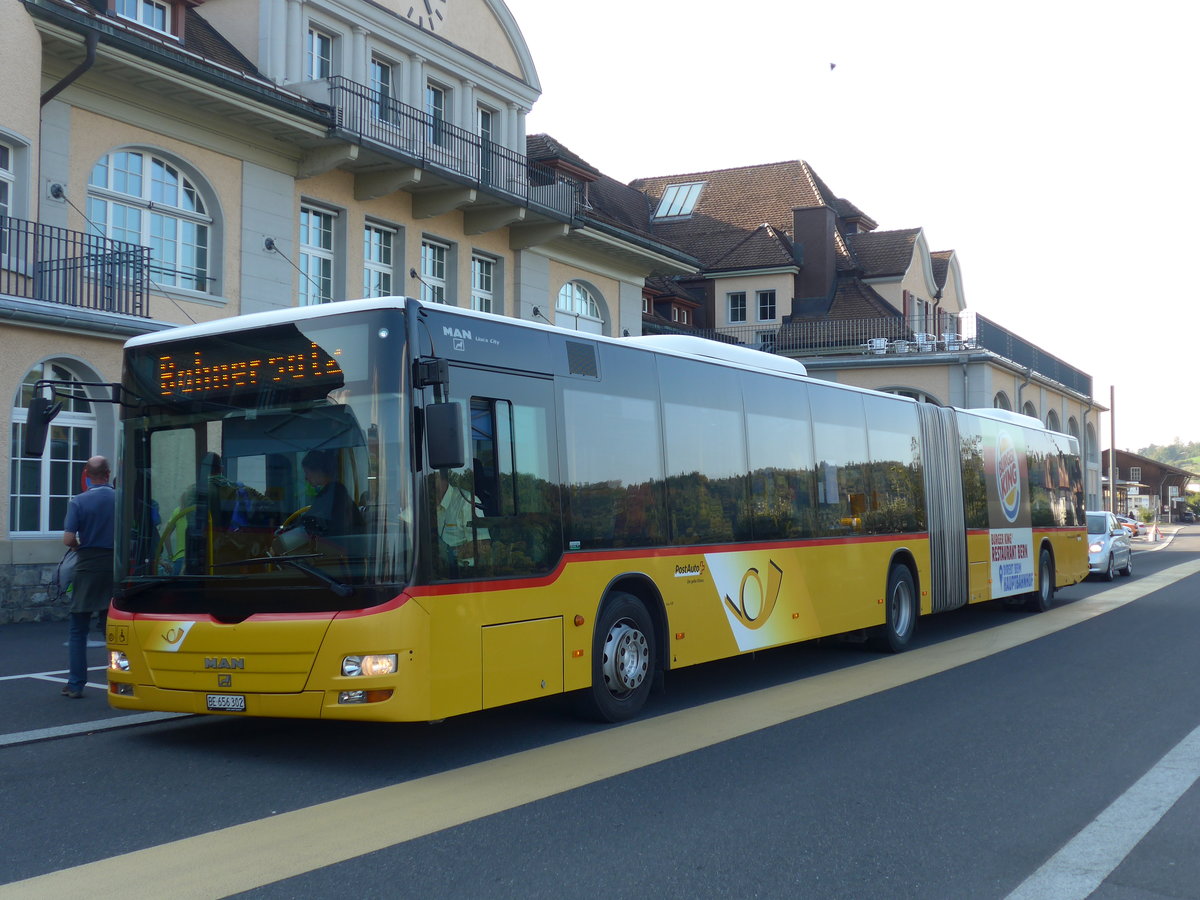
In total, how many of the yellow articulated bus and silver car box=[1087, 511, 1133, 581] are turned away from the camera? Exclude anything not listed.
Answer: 0

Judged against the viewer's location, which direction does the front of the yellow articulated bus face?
facing the viewer and to the left of the viewer

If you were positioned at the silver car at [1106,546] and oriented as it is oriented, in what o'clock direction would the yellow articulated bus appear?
The yellow articulated bus is roughly at 11 o'clock from the silver car.

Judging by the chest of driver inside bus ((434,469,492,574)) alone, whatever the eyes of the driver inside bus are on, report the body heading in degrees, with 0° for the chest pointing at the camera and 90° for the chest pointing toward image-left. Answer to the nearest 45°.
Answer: approximately 45°

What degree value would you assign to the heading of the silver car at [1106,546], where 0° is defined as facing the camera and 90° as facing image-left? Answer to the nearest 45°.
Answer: approximately 45°

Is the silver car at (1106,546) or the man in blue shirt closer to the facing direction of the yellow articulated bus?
the man in blue shirt

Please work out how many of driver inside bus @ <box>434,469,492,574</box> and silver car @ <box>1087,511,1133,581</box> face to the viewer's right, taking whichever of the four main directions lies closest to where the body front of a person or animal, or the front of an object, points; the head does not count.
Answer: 0

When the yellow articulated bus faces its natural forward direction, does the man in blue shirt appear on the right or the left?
on its right

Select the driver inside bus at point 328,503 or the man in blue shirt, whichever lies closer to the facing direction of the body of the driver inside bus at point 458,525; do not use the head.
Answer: the driver inside bus at point 328,503

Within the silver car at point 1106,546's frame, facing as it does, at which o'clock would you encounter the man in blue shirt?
The man in blue shirt is roughly at 11 o'clock from the silver car.

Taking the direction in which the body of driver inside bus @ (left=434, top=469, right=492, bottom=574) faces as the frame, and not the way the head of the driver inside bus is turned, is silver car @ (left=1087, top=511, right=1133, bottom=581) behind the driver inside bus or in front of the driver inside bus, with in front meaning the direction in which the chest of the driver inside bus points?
behind

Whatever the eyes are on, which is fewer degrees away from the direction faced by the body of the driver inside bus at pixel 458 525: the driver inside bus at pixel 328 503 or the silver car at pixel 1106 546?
the driver inside bus at pixel 328 503
